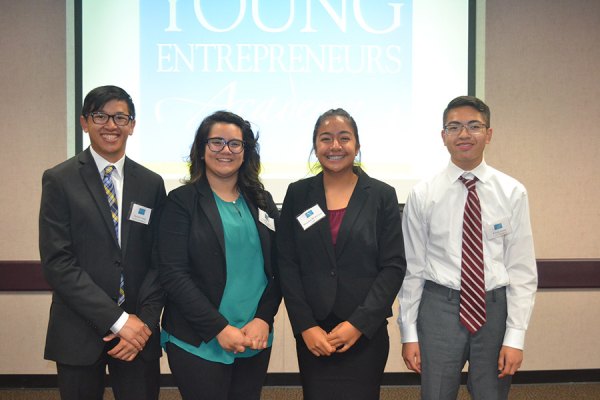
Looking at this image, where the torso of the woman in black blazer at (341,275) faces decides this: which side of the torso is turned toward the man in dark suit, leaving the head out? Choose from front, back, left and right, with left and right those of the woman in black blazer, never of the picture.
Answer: right

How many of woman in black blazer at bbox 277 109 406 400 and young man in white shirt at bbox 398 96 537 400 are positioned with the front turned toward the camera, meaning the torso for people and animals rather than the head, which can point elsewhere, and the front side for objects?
2

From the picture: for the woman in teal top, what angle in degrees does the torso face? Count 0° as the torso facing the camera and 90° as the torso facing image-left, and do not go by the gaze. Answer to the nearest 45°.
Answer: approximately 315°

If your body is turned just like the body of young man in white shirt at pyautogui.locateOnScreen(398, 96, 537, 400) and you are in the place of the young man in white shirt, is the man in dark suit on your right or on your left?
on your right
